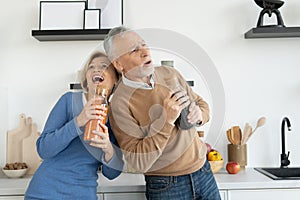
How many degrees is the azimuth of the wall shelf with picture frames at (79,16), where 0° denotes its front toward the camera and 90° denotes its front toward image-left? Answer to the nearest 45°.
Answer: approximately 0°

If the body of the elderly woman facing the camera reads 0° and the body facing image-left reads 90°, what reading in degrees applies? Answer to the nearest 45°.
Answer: approximately 315°

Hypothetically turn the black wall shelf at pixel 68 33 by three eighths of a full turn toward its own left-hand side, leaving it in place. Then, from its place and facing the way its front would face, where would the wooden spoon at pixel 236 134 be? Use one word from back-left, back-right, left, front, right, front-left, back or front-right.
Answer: front-right

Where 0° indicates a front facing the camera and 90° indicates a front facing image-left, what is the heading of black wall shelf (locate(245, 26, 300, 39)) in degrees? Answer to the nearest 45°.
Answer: approximately 0°
